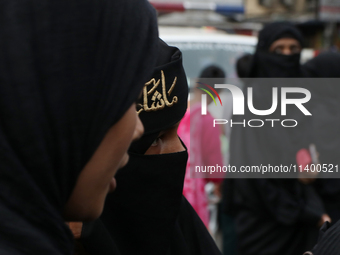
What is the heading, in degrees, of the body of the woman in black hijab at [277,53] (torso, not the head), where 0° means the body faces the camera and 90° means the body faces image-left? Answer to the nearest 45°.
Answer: approximately 315°

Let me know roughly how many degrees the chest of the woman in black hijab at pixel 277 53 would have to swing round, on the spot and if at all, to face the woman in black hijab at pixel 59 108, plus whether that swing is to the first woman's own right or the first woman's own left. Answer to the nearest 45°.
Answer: approximately 45° to the first woman's own right
